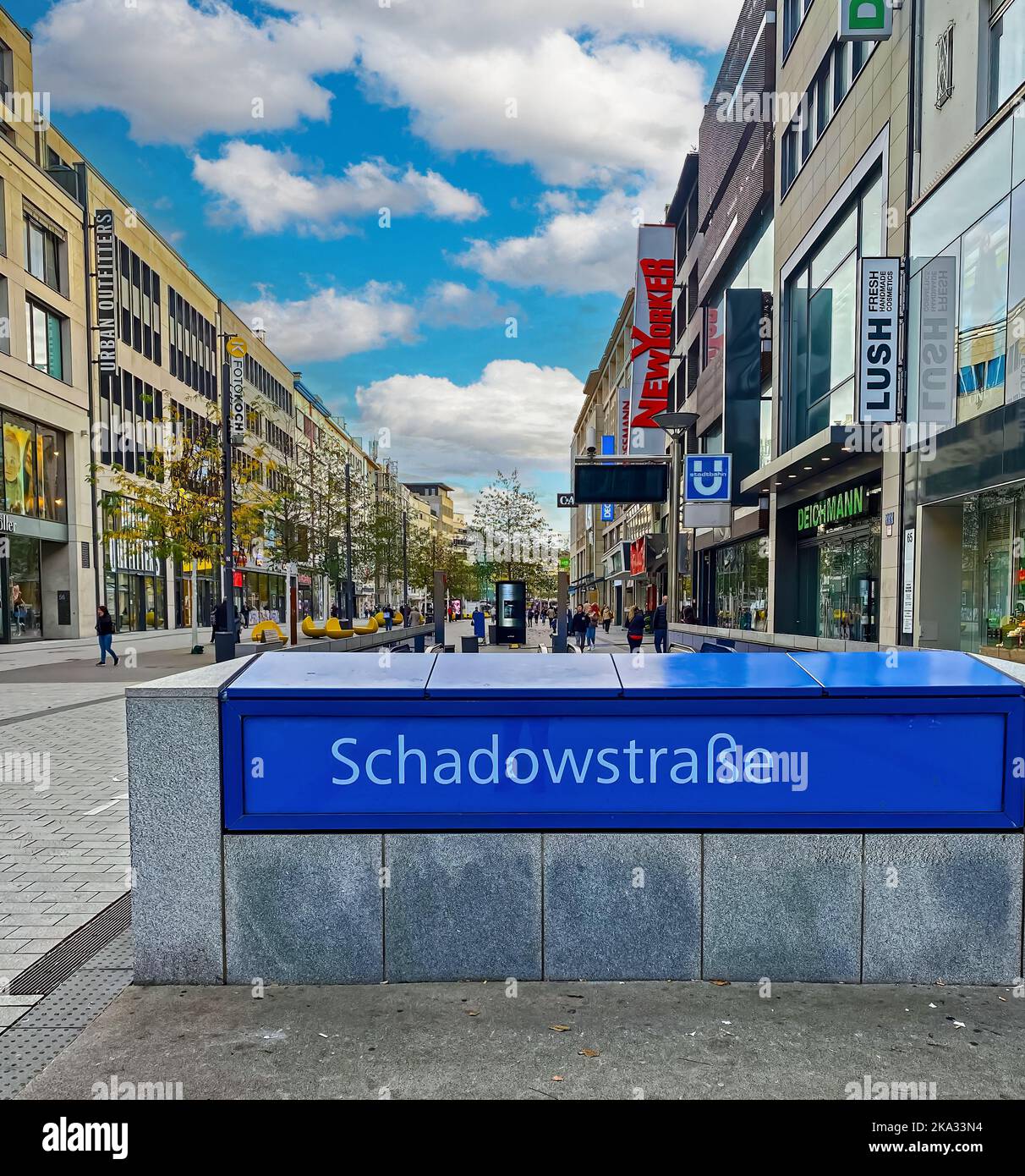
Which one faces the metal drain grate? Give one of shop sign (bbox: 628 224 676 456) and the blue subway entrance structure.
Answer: the shop sign

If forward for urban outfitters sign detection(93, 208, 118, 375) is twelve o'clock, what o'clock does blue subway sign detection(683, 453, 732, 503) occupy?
The blue subway sign is roughly at 11 o'clock from the urban outfitters sign.

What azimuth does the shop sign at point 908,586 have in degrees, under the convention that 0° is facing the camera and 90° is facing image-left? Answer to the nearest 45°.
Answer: approximately 45°

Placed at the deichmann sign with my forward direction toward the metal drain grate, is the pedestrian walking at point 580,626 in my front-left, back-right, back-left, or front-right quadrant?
back-right

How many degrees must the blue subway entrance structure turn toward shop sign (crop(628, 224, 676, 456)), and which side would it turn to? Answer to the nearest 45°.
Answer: approximately 180°

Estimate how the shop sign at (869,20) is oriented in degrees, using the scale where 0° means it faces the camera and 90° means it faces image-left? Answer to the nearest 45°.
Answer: approximately 0°
